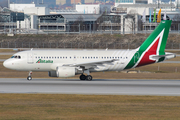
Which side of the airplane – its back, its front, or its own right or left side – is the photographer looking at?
left
